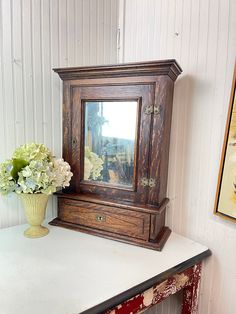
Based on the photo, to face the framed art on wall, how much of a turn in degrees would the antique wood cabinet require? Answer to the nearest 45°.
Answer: approximately 135° to its left

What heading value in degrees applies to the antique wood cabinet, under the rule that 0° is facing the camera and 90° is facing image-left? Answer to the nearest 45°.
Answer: approximately 45°
